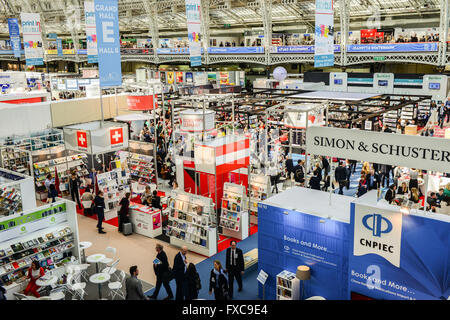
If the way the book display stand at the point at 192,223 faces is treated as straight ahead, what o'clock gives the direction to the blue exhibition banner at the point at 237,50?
The blue exhibition banner is roughly at 5 o'clock from the book display stand.

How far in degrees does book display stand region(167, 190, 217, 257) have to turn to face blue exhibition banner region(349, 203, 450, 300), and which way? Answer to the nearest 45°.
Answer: approximately 90° to its left

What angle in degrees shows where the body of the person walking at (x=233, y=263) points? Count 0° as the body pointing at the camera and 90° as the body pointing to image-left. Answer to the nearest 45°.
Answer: approximately 0°

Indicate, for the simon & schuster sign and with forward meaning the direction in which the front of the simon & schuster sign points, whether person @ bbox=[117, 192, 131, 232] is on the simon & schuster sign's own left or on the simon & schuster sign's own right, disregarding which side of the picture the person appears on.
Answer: on the simon & schuster sign's own right

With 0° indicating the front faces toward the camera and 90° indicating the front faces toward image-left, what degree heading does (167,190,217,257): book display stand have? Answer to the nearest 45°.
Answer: approximately 45°

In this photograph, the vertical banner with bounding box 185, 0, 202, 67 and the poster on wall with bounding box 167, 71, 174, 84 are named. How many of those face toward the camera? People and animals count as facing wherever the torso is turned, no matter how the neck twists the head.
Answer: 2

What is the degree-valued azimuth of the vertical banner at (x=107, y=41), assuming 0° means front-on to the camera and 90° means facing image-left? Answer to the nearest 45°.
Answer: approximately 0°

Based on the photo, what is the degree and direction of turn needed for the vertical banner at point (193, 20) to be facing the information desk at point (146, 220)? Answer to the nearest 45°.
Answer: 0° — it already faces it

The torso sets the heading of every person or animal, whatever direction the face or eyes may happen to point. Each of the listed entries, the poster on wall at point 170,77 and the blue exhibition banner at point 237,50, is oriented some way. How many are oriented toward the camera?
2
